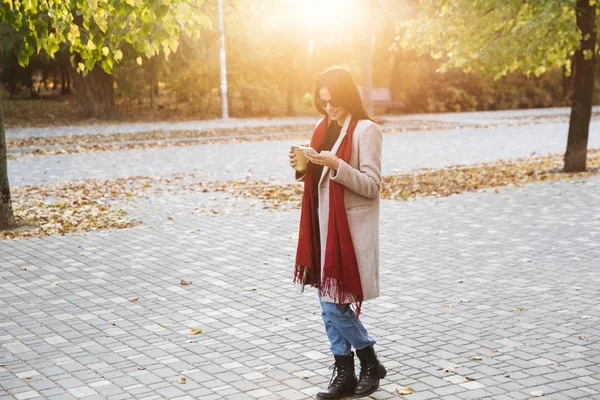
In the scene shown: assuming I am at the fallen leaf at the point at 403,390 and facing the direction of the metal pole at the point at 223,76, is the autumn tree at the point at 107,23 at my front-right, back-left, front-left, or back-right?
front-left

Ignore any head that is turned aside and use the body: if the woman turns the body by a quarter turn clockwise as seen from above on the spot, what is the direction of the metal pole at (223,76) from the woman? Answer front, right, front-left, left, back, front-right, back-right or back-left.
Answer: front-right

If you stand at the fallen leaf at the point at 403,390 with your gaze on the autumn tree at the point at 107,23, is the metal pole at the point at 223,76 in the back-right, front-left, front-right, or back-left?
front-right

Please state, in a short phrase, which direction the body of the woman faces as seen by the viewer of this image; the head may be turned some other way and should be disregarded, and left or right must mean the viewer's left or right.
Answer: facing the viewer and to the left of the viewer

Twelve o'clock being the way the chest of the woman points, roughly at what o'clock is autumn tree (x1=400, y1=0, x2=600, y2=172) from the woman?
The autumn tree is roughly at 5 o'clock from the woman.

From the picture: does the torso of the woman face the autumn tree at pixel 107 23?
no

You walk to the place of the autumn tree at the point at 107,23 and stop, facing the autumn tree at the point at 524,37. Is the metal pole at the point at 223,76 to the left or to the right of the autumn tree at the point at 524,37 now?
left

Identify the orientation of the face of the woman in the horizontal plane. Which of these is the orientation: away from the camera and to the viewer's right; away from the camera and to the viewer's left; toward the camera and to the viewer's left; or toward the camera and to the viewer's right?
toward the camera and to the viewer's left
